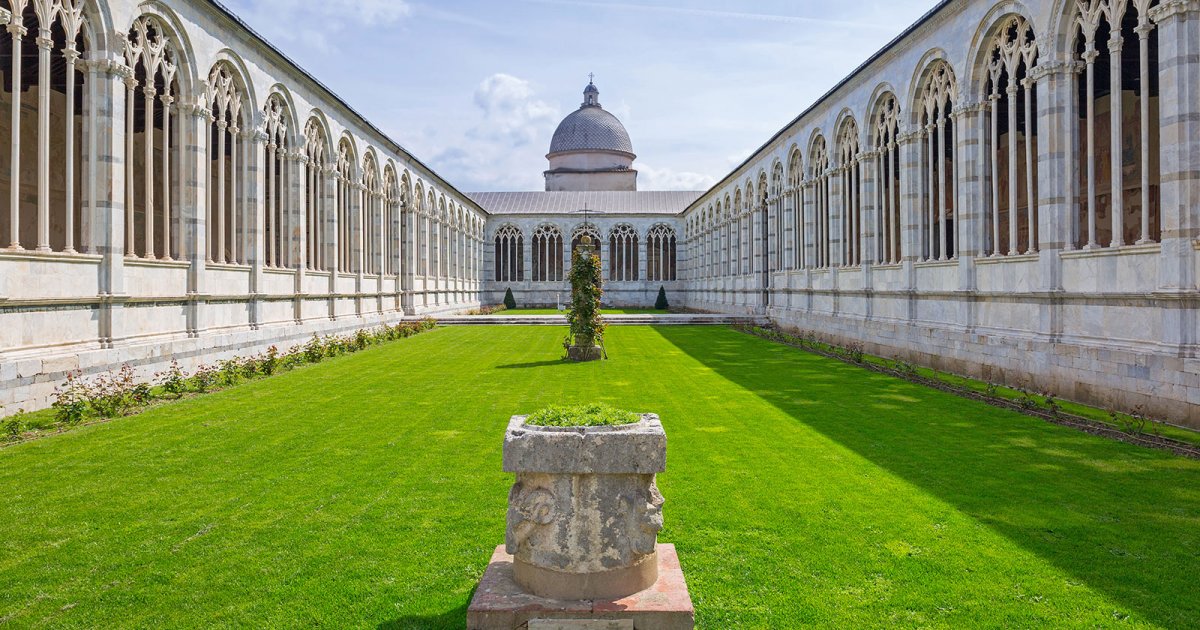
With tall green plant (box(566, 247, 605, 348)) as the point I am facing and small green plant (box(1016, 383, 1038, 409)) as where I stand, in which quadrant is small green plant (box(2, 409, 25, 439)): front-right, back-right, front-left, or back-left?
front-left
